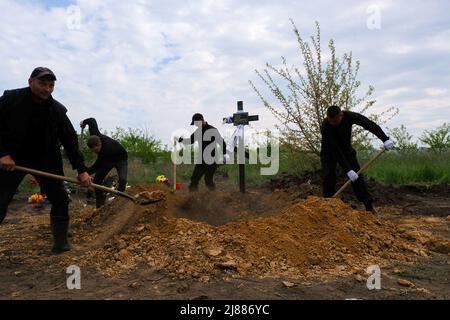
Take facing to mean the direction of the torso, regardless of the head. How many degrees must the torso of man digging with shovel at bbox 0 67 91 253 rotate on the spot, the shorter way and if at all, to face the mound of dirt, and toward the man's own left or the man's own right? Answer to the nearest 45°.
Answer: approximately 45° to the man's own left

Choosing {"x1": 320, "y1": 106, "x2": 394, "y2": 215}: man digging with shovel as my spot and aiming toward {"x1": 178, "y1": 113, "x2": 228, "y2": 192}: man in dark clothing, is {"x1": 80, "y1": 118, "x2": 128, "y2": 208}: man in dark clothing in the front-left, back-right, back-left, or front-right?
front-left

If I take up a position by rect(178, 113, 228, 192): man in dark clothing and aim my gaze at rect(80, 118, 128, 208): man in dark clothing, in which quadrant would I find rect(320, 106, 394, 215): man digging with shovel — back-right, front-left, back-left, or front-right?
front-left

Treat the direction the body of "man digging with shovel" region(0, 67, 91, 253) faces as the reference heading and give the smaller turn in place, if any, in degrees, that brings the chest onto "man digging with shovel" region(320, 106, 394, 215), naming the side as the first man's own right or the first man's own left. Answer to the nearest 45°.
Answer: approximately 45° to the first man's own left

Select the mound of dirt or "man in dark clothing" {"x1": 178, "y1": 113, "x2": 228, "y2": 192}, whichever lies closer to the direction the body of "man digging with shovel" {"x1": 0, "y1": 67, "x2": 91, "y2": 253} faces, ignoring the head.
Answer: the mound of dirt

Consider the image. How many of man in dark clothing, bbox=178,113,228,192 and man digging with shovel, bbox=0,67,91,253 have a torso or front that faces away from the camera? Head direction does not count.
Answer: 0

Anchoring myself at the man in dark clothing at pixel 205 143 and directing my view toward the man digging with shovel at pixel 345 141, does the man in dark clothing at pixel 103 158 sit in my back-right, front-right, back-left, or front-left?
back-right

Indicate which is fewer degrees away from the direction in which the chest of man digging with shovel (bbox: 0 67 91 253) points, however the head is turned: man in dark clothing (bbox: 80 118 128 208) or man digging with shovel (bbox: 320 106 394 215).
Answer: the man digging with shovel

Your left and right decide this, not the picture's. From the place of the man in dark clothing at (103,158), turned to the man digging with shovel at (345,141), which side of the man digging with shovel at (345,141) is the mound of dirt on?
right

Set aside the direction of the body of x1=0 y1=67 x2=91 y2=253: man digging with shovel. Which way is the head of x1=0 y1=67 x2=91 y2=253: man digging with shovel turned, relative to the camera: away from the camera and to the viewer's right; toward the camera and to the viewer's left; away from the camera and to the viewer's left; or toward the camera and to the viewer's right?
toward the camera and to the viewer's right

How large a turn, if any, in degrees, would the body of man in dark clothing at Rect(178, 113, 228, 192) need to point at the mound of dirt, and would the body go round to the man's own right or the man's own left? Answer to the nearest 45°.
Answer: approximately 45° to the man's own left

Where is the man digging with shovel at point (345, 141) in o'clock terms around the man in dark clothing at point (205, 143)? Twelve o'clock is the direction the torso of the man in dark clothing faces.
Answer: The man digging with shovel is roughly at 9 o'clock from the man in dark clothing.

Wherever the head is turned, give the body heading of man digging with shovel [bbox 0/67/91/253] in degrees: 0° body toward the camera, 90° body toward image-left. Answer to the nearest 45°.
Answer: approximately 315°

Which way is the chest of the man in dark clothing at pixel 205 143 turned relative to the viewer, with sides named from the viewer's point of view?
facing the viewer and to the left of the viewer

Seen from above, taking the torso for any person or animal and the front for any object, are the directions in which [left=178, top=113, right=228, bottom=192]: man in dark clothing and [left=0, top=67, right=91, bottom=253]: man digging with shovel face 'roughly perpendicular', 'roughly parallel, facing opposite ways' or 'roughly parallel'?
roughly perpendicular

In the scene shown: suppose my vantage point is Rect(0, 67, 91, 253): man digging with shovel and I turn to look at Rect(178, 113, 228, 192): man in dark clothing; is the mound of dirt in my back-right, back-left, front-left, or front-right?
front-right

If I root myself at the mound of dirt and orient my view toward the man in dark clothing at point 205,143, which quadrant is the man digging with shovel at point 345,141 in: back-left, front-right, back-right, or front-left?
front-right
